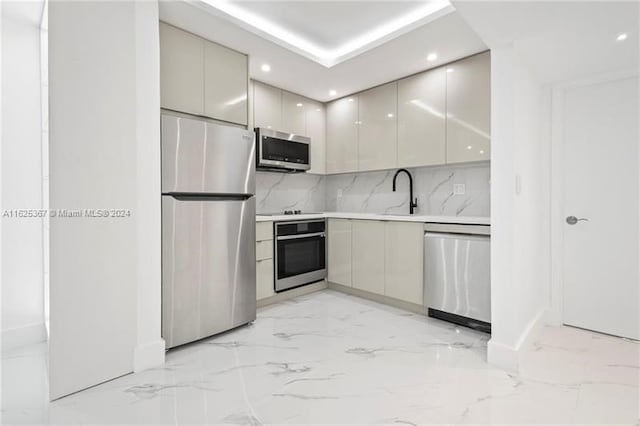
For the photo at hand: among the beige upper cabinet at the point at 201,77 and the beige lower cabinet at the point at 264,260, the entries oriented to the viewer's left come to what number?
0

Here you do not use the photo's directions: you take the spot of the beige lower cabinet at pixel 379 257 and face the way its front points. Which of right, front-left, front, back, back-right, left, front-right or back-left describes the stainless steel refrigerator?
front

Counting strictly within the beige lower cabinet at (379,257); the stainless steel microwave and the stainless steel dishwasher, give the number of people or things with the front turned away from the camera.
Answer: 0

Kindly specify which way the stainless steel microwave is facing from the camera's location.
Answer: facing the viewer and to the right of the viewer

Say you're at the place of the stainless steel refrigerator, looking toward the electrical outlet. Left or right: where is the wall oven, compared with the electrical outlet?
left

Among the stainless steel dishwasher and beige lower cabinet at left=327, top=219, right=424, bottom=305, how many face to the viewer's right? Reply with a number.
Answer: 0

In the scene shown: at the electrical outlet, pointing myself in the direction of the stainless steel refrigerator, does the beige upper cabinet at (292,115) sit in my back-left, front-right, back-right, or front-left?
front-right

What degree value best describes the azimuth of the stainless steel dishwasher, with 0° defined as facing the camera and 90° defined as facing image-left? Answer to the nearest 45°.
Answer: approximately 45°

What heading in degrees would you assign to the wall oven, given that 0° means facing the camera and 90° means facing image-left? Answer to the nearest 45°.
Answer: approximately 315°

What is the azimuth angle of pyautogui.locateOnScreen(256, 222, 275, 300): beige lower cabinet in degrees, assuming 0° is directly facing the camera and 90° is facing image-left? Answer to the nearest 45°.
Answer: approximately 315°
